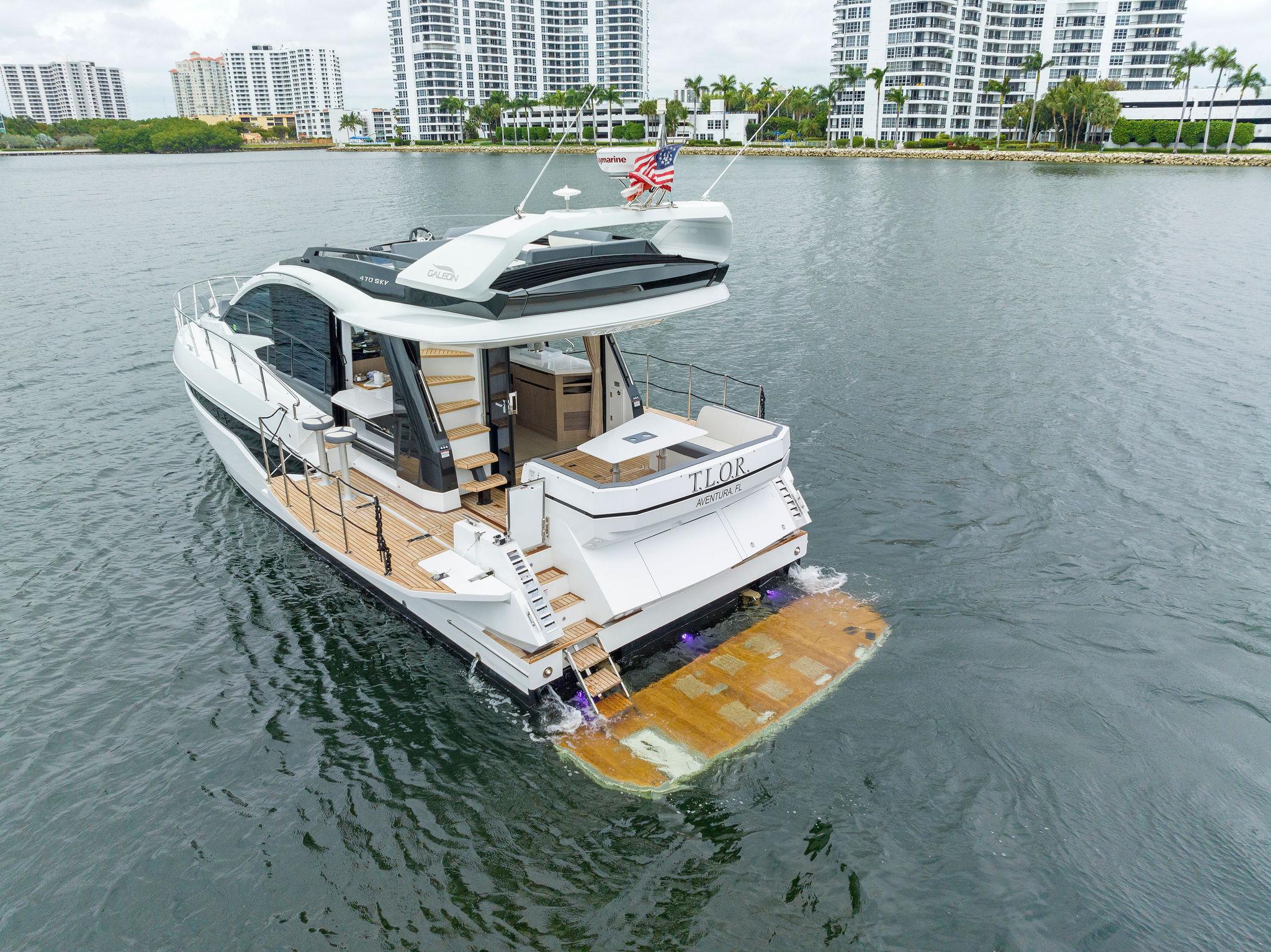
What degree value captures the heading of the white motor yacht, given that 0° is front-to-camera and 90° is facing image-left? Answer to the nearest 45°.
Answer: approximately 135°
